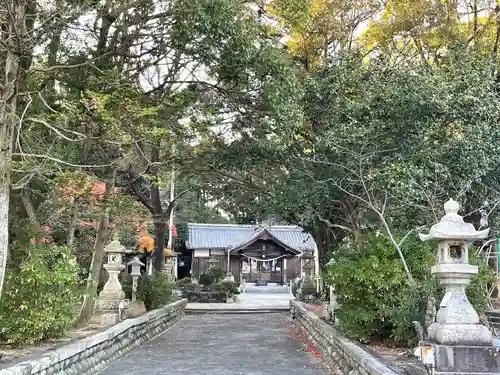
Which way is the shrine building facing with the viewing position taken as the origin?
facing the viewer

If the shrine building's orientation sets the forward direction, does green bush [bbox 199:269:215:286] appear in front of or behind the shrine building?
in front

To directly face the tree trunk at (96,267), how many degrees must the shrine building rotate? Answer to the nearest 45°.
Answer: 0° — it already faces it

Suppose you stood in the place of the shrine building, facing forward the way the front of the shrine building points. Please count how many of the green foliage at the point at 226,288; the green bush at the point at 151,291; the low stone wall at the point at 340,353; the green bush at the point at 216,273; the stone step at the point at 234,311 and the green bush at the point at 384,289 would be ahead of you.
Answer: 6

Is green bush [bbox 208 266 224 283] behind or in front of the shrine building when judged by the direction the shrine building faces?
in front

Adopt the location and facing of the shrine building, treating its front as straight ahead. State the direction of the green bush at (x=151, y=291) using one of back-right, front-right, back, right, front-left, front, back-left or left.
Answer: front

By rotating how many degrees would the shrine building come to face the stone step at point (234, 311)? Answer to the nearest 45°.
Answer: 0° — it already faces it

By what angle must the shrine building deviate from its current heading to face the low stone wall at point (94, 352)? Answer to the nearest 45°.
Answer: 0° — it already faces it

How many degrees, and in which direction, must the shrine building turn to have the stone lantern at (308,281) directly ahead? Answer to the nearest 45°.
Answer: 0° — it already faces it

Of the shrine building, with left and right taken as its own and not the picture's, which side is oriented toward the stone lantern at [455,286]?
front

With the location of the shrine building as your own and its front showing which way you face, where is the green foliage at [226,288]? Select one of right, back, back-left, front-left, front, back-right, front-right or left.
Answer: front

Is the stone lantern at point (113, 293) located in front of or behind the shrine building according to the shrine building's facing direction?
in front

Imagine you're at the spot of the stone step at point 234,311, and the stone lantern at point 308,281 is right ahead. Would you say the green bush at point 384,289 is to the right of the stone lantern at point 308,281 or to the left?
right
